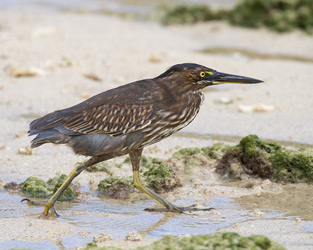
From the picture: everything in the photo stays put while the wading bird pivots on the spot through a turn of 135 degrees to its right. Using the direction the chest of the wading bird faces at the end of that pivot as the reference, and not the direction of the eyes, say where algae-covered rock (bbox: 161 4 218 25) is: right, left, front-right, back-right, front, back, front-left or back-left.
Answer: back-right

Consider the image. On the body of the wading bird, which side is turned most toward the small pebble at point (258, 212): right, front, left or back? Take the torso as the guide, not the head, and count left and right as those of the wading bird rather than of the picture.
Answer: front

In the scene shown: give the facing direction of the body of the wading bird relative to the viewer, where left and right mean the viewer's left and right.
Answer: facing to the right of the viewer

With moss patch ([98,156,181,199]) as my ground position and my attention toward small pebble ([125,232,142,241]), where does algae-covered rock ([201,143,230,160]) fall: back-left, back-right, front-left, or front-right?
back-left

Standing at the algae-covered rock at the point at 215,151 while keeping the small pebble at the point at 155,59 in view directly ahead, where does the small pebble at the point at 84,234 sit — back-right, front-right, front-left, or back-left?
back-left

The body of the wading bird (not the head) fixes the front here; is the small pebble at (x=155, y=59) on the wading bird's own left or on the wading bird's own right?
on the wading bird's own left

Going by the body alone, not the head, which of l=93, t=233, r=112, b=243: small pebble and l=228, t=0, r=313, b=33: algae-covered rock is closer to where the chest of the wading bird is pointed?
the algae-covered rock

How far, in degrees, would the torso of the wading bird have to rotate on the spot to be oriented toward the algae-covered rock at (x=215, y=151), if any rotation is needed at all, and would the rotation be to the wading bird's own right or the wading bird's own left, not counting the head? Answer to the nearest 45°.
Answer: approximately 45° to the wading bird's own left

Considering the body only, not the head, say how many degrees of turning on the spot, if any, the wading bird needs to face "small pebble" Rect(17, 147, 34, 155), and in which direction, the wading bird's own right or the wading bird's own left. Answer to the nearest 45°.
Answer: approximately 135° to the wading bird's own left

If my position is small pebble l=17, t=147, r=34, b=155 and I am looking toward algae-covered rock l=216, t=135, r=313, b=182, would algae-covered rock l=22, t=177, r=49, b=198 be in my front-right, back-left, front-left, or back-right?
front-right

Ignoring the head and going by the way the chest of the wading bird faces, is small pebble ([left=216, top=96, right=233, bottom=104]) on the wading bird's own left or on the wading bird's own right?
on the wading bird's own left

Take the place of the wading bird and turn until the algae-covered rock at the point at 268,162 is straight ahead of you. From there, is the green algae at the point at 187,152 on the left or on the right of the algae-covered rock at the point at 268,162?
left

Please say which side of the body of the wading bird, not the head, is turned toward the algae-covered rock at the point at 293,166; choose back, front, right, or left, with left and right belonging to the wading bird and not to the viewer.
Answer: front
